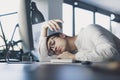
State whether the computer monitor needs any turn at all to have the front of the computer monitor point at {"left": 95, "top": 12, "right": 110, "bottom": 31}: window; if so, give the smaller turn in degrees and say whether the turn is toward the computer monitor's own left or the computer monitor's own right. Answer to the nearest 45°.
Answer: approximately 45° to the computer monitor's own left

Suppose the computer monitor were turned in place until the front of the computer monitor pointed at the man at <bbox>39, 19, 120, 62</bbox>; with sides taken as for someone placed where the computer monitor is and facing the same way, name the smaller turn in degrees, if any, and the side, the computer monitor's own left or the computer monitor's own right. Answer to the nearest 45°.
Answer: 0° — it already faces them

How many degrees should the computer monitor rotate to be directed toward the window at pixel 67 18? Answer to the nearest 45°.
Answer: approximately 45° to its left

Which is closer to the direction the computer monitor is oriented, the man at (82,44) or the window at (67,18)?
the man

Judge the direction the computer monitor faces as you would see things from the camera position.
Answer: facing to the right of the viewer

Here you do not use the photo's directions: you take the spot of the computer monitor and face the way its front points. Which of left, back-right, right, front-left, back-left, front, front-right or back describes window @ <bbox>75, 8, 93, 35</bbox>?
front-left

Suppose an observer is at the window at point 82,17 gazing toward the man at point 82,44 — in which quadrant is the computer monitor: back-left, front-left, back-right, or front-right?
front-right
